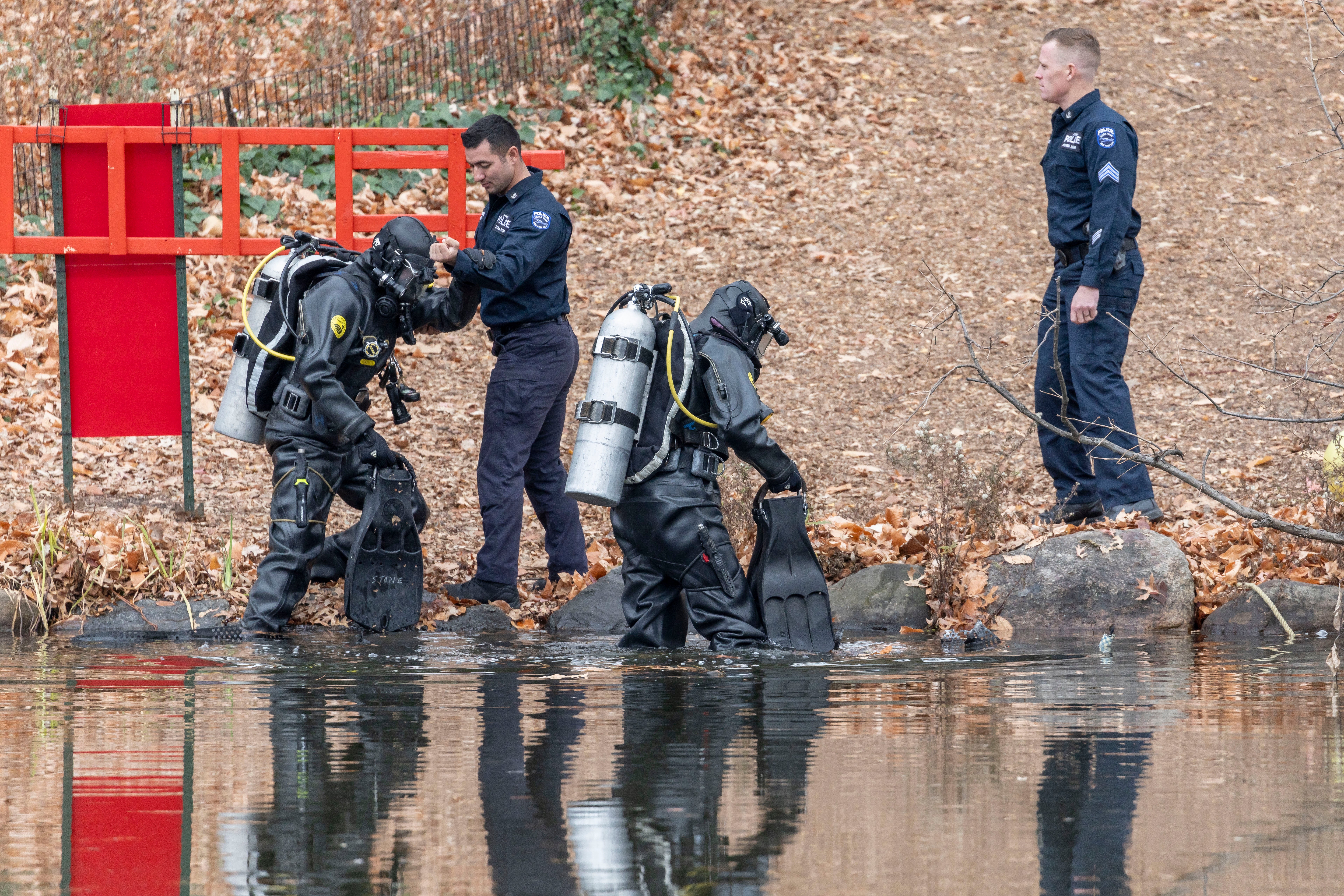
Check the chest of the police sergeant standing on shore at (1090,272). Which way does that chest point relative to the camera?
to the viewer's left

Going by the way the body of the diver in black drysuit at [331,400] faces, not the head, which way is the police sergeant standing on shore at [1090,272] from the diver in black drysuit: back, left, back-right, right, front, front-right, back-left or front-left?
front-left

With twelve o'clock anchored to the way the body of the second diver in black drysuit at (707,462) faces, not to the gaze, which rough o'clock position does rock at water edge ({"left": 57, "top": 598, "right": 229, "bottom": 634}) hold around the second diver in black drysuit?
The rock at water edge is roughly at 7 o'clock from the second diver in black drysuit.

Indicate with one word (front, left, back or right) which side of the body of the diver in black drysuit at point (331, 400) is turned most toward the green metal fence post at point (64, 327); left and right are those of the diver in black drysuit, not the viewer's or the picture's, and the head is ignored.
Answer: back

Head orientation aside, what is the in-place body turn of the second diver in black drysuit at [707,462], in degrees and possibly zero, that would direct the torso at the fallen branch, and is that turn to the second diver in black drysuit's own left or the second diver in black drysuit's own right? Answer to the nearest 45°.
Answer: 0° — they already face it

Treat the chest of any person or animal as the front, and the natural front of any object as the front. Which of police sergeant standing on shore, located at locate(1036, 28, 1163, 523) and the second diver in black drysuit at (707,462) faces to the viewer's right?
the second diver in black drysuit

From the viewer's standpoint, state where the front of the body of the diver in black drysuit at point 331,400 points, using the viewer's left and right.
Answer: facing the viewer and to the right of the viewer

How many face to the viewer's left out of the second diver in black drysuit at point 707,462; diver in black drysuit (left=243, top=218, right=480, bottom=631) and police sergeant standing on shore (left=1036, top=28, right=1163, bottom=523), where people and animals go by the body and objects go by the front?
1

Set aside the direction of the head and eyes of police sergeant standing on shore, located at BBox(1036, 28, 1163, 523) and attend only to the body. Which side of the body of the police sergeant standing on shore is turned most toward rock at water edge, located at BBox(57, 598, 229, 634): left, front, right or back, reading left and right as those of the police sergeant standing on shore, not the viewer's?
front

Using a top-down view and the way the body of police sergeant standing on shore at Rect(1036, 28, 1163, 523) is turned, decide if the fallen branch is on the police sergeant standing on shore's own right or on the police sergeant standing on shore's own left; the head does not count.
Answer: on the police sergeant standing on shore's own left

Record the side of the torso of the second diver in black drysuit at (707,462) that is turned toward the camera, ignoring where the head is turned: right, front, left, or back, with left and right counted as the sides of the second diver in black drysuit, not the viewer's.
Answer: right

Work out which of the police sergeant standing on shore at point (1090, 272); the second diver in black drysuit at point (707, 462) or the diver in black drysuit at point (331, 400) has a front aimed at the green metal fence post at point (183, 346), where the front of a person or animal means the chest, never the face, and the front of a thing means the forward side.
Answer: the police sergeant standing on shore

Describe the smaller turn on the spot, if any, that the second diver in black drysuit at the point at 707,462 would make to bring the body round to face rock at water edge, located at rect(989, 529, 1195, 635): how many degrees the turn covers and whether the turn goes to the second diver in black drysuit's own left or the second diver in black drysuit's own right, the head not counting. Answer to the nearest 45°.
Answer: approximately 45° to the second diver in black drysuit's own left

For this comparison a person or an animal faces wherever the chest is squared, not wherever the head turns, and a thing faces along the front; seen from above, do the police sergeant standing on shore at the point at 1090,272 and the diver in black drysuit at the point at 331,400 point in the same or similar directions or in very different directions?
very different directions
